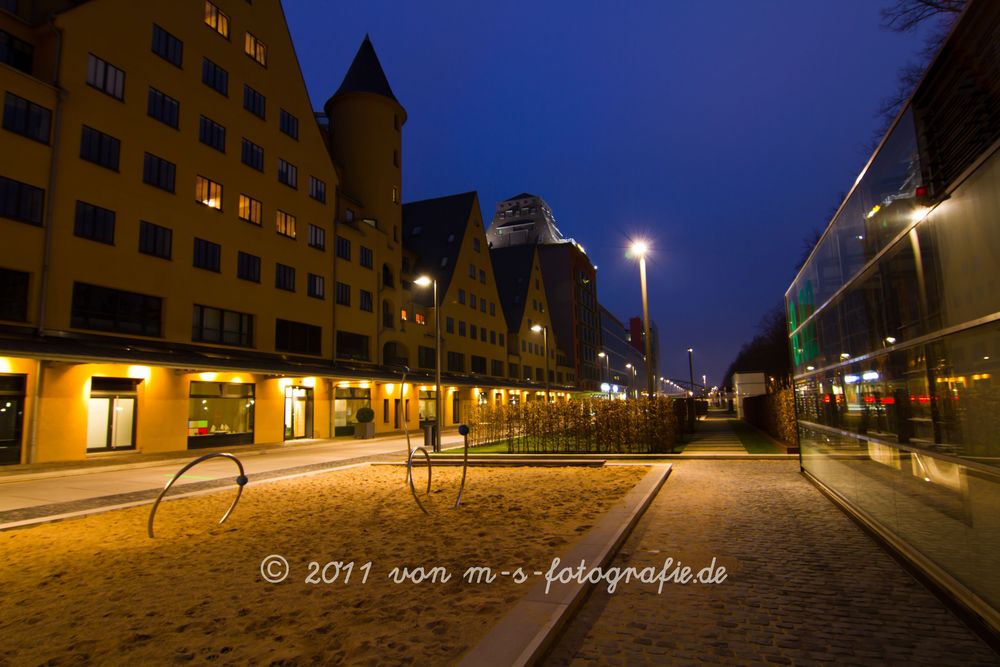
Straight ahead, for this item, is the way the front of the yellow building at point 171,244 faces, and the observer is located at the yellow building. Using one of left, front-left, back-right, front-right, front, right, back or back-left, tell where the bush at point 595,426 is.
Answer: front

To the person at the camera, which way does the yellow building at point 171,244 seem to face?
facing the viewer and to the right of the viewer

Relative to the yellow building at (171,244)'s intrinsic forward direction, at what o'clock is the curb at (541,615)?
The curb is roughly at 1 o'clock from the yellow building.

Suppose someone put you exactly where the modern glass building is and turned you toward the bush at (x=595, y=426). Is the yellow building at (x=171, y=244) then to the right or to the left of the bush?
left

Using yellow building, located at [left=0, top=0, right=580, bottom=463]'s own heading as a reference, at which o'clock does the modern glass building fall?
The modern glass building is roughly at 1 o'clock from the yellow building.
